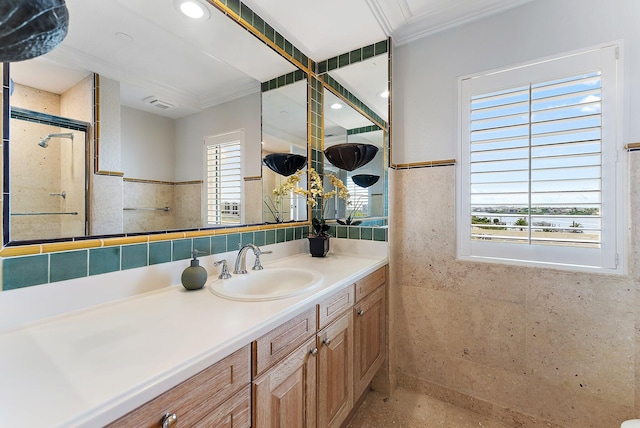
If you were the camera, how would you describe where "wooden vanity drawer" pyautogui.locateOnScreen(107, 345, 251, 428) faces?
facing the viewer and to the right of the viewer

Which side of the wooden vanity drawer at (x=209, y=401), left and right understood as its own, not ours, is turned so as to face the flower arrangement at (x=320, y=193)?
left

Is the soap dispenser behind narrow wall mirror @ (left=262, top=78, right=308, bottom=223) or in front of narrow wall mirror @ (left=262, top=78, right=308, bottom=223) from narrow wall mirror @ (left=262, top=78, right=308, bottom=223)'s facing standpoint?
in front

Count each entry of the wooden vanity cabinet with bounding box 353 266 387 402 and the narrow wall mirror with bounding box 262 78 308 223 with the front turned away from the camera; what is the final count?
0

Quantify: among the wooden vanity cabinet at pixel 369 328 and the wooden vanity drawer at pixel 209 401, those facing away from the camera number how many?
0
